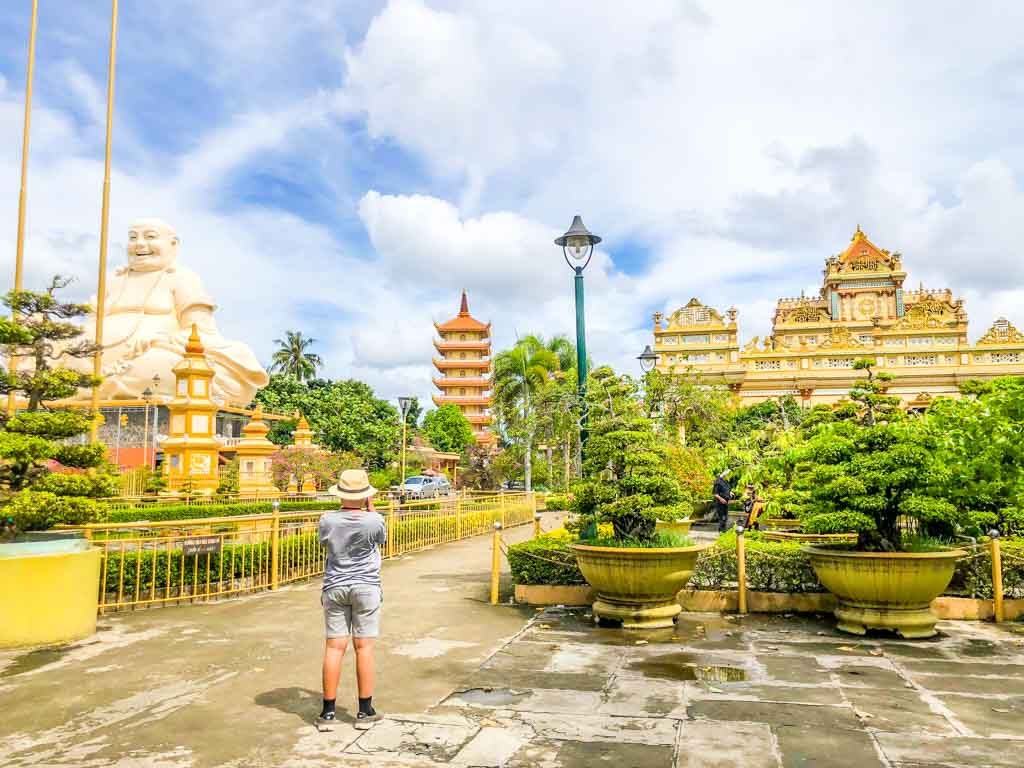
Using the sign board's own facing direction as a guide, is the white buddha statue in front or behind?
behind

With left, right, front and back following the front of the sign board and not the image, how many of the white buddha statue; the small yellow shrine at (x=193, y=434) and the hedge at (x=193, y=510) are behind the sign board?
3

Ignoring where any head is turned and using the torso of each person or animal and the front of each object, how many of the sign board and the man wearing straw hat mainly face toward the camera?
1

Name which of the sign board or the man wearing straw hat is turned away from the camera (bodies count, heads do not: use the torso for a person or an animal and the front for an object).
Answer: the man wearing straw hat

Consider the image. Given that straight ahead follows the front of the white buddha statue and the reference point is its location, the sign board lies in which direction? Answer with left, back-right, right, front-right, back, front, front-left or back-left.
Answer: front-left

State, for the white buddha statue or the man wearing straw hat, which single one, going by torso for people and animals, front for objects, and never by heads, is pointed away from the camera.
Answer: the man wearing straw hat

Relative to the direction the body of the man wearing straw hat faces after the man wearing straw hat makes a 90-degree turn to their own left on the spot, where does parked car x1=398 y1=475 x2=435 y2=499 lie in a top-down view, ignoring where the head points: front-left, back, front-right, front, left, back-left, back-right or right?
right

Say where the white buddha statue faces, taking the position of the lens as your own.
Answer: facing the viewer and to the left of the viewer

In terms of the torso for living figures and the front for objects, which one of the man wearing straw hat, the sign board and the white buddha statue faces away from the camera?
the man wearing straw hat

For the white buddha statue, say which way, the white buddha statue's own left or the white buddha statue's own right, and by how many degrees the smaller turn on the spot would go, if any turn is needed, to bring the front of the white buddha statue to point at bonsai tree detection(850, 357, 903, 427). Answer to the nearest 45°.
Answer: approximately 45° to the white buddha statue's own left

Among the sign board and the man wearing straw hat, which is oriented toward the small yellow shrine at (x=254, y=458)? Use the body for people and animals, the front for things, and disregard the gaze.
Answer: the man wearing straw hat

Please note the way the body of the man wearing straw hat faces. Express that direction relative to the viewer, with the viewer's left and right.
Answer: facing away from the viewer

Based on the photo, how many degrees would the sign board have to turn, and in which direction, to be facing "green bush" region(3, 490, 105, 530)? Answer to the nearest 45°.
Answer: approximately 45° to its right

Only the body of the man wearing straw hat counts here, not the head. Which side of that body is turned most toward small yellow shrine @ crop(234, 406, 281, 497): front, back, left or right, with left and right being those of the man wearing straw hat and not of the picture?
front

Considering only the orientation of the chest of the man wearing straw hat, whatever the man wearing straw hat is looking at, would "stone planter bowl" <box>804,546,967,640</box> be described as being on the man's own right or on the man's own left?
on the man's own right

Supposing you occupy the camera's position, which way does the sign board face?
facing the viewer

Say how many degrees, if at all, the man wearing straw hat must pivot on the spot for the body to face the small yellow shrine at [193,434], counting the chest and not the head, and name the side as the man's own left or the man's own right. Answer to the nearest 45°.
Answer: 0° — they already face it

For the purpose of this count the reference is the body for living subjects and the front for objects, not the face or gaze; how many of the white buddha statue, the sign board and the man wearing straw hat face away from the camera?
1

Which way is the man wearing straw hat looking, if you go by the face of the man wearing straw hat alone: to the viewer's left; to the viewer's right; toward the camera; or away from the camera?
away from the camera
